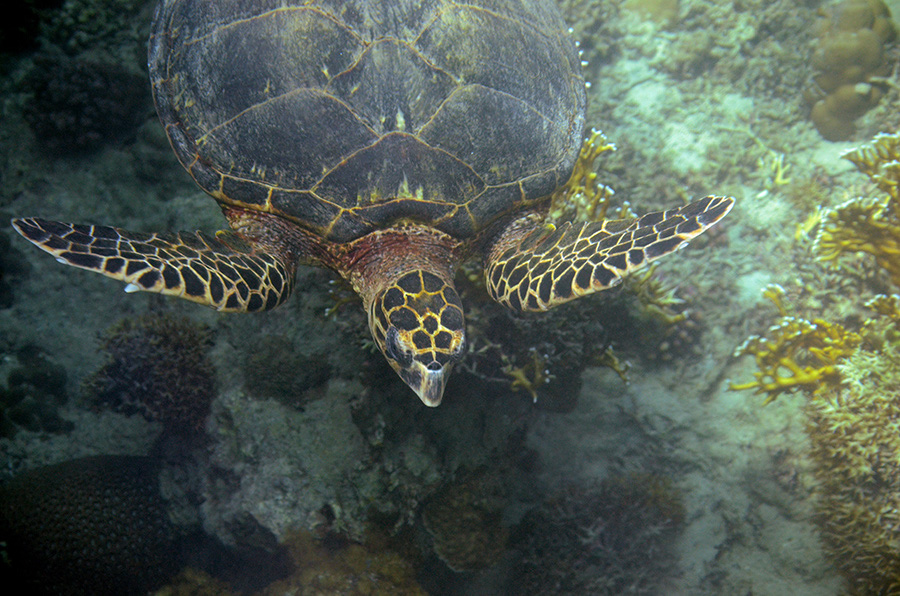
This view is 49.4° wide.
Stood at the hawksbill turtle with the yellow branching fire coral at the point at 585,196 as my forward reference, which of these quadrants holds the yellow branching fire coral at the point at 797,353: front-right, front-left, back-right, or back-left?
front-right

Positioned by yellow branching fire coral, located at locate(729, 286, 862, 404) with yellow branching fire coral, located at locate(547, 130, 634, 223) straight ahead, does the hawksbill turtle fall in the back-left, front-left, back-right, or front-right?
front-left

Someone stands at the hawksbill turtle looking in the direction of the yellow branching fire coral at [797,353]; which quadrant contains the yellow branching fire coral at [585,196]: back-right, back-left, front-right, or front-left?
front-left

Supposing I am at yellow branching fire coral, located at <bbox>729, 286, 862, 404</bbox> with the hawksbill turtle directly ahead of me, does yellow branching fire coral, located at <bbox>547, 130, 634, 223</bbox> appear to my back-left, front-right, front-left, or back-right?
front-right

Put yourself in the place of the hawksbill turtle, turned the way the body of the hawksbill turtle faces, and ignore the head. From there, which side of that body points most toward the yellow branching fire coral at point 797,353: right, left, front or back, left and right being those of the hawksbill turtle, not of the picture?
left

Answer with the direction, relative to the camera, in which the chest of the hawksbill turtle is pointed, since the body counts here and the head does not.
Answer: toward the camera
